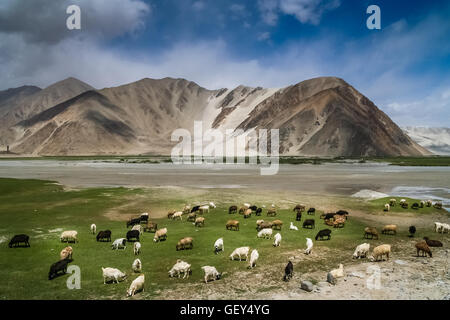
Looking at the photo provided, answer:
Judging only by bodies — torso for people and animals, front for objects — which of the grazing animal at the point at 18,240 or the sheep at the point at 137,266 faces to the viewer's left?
the grazing animal

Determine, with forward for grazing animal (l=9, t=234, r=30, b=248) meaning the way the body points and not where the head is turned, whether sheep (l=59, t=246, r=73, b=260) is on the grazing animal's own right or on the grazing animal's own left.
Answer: on the grazing animal's own left

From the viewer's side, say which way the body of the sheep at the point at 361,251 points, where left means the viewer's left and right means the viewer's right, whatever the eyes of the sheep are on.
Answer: facing the viewer and to the left of the viewer

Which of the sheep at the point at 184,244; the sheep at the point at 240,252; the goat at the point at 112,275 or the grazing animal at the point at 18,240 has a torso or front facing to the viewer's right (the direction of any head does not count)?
the goat at the point at 112,275

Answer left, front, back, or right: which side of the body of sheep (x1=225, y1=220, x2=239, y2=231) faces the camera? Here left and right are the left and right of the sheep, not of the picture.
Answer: left

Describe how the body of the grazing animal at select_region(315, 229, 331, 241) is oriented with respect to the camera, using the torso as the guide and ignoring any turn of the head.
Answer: to the viewer's left

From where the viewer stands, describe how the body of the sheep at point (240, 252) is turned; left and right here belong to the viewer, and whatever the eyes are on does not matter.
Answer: facing to the left of the viewer

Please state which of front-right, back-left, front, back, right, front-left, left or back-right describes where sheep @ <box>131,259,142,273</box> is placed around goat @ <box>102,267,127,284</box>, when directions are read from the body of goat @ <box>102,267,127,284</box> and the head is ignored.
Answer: front-left

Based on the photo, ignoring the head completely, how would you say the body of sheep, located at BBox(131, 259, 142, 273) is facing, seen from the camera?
toward the camera

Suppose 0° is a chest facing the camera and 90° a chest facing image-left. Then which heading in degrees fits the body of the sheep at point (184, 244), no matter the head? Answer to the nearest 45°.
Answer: approximately 90°

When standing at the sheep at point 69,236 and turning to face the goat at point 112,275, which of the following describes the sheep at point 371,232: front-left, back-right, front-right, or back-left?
front-left

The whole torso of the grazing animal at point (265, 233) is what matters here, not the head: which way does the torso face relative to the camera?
to the viewer's left

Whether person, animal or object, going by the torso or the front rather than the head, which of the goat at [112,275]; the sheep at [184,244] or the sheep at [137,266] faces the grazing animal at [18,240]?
the sheep at [184,244]

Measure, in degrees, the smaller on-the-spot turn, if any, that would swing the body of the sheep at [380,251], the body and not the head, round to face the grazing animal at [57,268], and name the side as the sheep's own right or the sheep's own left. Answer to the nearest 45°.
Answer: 0° — it already faces it

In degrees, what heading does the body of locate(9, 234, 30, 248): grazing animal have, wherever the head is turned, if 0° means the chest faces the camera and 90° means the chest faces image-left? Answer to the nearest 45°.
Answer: approximately 90°
